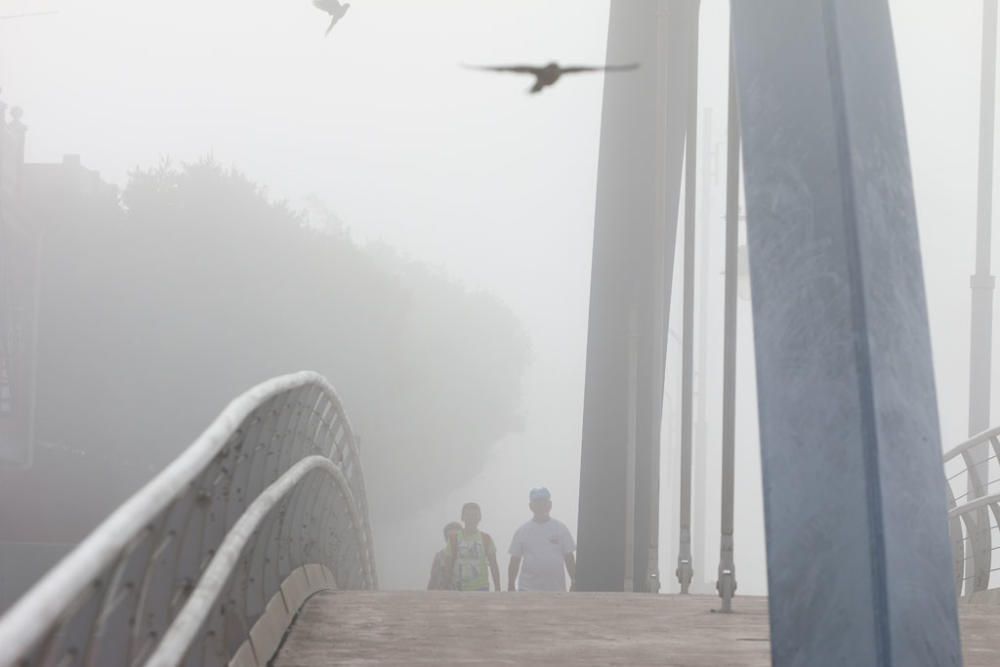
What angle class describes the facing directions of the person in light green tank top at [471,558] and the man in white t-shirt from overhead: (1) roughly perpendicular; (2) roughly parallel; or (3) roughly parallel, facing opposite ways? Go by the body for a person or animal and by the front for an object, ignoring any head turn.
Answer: roughly parallel

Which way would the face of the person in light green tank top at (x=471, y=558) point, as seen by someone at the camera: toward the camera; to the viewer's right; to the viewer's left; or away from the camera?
toward the camera

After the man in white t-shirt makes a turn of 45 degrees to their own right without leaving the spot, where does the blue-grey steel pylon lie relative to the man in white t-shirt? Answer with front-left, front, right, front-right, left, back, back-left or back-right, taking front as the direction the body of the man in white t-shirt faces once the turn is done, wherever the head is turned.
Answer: front-left

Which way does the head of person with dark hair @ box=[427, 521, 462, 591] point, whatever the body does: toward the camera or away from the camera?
toward the camera

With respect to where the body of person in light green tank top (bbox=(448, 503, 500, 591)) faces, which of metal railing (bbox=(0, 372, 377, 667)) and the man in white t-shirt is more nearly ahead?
the metal railing

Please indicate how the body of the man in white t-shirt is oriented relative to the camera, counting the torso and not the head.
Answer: toward the camera
